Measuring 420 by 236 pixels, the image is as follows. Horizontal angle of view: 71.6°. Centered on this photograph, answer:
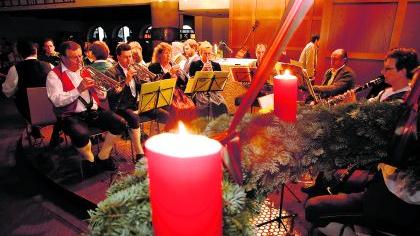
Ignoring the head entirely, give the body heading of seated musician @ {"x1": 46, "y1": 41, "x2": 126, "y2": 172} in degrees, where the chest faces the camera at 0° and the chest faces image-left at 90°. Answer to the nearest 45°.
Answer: approximately 315°

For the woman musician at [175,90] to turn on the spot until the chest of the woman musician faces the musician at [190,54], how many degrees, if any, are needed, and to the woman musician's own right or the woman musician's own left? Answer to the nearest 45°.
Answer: approximately 135° to the woman musician's own left

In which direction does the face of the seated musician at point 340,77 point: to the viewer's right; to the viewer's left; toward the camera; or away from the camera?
to the viewer's left

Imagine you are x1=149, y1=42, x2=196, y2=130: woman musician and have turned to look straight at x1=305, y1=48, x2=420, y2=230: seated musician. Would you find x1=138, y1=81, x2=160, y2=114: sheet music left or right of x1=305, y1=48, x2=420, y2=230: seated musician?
right

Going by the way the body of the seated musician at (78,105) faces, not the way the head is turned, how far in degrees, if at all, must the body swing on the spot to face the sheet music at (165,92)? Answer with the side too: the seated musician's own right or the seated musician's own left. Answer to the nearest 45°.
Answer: approximately 45° to the seated musician's own left

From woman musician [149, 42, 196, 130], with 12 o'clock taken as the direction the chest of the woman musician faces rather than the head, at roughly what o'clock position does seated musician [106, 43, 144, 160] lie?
The seated musician is roughly at 3 o'clock from the woman musician.

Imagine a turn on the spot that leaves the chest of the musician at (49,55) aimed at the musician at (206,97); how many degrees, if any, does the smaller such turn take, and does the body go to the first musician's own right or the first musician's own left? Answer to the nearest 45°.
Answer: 0° — they already face them

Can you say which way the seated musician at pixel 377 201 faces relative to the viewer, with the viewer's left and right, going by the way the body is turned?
facing to the left of the viewer

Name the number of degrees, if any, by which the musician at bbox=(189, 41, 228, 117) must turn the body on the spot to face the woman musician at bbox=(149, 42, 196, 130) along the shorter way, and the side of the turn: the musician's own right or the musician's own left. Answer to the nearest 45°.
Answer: approximately 45° to the musician's own right

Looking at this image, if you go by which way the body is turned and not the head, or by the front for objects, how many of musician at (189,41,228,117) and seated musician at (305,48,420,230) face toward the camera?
1

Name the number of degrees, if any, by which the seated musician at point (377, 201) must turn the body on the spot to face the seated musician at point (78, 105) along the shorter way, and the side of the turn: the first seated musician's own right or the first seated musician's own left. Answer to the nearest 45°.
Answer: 0° — they already face them
